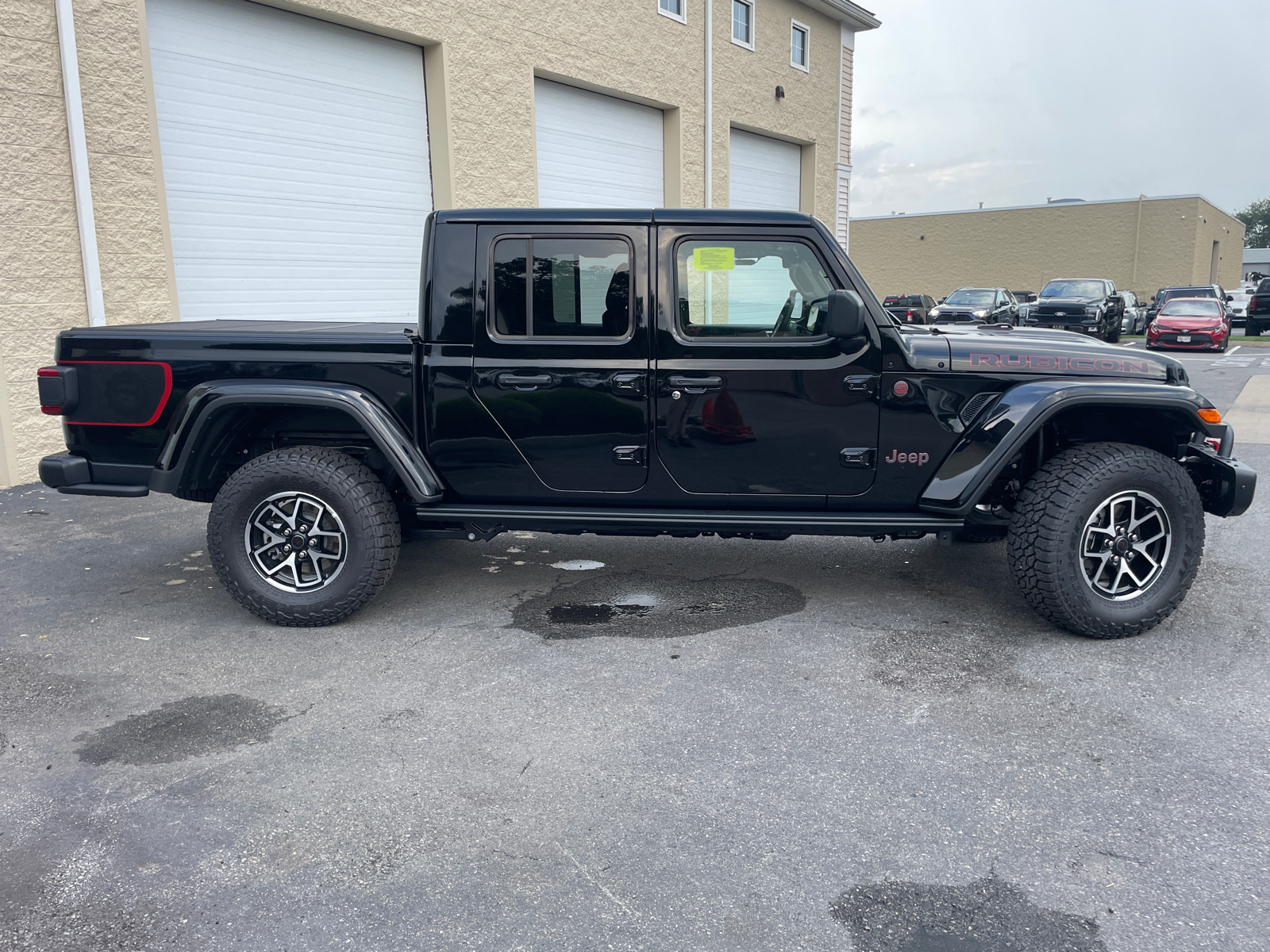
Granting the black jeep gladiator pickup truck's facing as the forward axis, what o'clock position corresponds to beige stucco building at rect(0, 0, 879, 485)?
The beige stucco building is roughly at 8 o'clock from the black jeep gladiator pickup truck.

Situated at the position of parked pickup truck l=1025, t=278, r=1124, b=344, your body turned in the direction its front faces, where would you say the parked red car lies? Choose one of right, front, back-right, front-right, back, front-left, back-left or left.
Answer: left

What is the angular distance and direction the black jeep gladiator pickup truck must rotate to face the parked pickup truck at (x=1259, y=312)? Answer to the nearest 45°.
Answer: approximately 45° to its left

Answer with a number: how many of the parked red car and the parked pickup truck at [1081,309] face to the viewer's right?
0

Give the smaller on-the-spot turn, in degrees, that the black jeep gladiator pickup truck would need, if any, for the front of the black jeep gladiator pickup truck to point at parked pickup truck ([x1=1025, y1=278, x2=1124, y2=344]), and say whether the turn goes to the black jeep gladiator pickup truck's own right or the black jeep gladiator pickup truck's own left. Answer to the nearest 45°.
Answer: approximately 45° to the black jeep gladiator pickup truck's own left

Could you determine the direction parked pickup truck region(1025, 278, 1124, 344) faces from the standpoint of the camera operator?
facing the viewer and to the left of the viewer

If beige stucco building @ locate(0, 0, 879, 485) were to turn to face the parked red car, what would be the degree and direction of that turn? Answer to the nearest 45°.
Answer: approximately 90° to its left

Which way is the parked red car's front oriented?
toward the camera

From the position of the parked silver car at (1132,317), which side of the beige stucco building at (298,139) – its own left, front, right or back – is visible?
left

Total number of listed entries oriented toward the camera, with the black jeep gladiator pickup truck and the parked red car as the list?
1

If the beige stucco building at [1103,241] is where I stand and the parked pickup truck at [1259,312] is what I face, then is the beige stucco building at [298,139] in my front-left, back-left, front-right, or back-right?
front-right

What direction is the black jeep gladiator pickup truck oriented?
to the viewer's right

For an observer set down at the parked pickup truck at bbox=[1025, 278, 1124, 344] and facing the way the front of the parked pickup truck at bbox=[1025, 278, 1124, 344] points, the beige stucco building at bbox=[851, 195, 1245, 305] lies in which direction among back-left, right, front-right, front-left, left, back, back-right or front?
back-right

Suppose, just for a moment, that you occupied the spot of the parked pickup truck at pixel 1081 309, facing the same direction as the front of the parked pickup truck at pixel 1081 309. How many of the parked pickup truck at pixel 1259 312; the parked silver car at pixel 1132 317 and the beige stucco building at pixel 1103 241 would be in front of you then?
0
